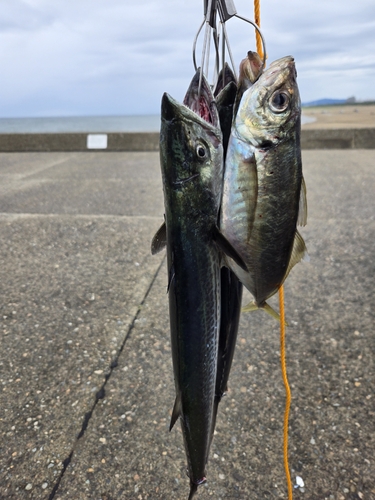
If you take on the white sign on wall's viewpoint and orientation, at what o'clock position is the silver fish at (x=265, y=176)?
The silver fish is roughly at 12 o'clock from the white sign on wall.

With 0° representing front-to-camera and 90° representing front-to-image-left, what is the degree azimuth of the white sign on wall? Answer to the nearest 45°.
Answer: approximately 0°
